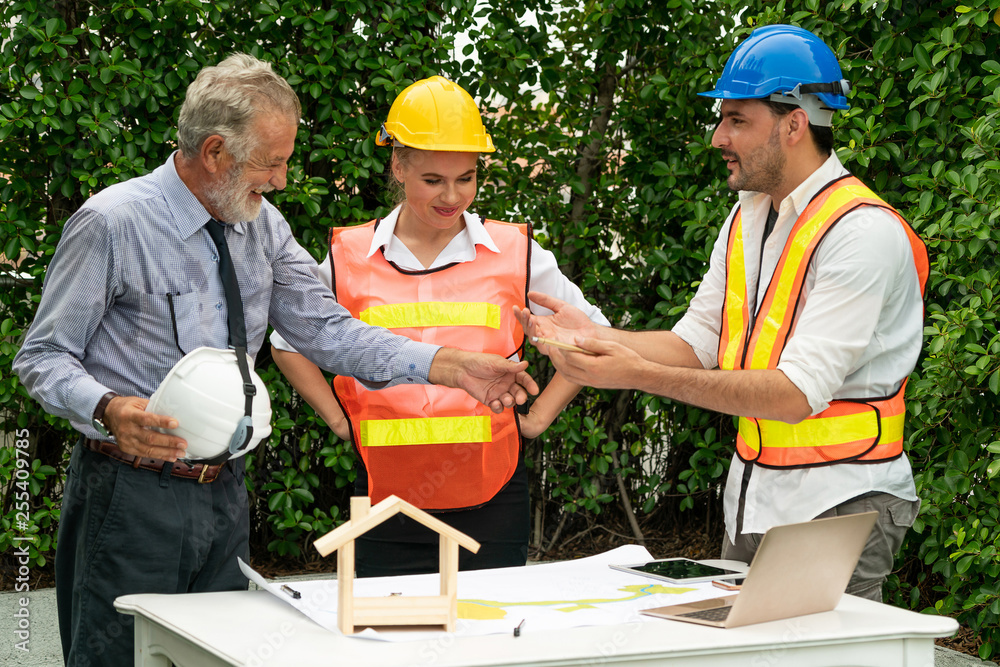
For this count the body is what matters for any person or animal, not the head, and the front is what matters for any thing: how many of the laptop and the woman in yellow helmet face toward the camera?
1

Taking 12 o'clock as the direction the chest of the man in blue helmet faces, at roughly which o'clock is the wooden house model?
The wooden house model is roughly at 12 o'clock from the man in blue helmet.

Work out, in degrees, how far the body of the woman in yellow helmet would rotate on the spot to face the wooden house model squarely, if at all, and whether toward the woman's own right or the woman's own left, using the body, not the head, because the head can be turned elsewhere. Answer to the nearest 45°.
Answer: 0° — they already face it

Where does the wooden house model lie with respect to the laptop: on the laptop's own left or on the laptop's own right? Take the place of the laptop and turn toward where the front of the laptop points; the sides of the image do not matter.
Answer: on the laptop's own left

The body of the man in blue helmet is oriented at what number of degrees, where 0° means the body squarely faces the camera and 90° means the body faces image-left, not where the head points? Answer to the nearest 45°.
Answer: approximately 45°

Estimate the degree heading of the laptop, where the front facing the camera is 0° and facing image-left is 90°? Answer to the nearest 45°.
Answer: approximately 135°
